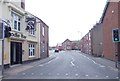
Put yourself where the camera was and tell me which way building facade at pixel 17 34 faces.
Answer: facing the viewer and to the right of the viewer
